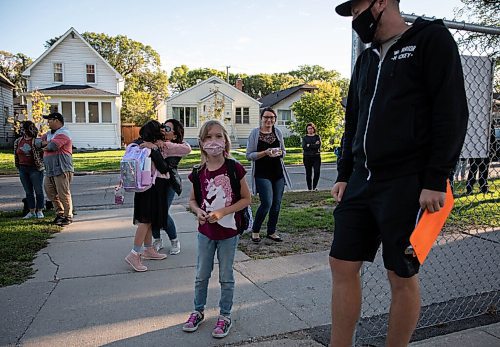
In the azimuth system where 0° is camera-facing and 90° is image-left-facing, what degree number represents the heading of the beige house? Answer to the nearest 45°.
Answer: approximately 0°

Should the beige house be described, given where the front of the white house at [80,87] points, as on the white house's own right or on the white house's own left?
on the white house's own left

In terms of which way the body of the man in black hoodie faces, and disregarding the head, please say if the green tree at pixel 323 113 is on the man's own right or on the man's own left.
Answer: on the man's own right

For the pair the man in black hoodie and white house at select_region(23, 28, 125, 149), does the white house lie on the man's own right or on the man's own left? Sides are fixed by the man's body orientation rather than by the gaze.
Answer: on the man's own right

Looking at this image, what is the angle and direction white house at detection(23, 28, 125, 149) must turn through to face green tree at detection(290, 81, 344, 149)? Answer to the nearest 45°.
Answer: approximately 45° to its left

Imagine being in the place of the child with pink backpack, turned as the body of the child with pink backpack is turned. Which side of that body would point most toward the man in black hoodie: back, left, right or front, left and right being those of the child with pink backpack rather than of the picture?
right

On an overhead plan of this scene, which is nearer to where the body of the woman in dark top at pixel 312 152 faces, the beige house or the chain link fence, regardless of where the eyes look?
the chain link fence

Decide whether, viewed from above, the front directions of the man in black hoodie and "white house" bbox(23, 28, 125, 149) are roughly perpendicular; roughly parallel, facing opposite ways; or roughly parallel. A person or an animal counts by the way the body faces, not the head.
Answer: roughly perpendicular
